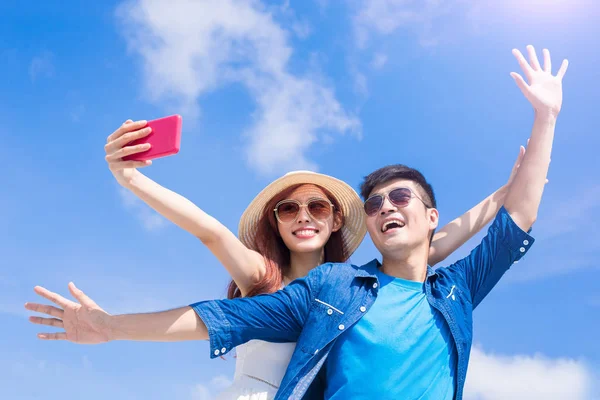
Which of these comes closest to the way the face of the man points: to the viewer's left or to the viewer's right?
to the viewer's left

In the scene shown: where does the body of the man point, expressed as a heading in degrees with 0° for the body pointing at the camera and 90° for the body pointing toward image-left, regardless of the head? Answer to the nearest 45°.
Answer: approximately 0°

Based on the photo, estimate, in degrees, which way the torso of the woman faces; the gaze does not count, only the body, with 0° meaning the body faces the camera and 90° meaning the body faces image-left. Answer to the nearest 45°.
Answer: approximately 0°
